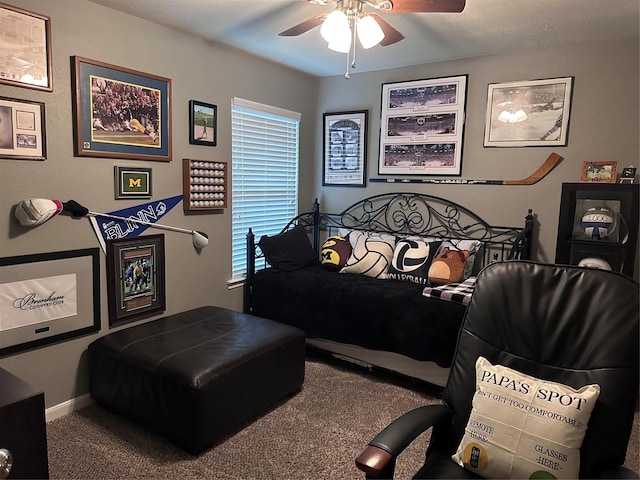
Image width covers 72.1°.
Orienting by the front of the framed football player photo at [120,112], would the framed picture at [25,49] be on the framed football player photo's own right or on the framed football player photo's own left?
on the framed football player photo's own right

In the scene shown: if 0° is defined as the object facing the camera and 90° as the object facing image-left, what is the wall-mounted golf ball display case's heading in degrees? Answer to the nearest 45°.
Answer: approximately 315°

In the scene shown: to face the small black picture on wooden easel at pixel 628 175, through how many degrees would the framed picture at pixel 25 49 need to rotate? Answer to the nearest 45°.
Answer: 0° — it already faces it

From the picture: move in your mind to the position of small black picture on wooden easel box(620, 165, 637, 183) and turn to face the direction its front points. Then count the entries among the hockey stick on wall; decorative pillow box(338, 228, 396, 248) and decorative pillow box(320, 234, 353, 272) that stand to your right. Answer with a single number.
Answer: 3

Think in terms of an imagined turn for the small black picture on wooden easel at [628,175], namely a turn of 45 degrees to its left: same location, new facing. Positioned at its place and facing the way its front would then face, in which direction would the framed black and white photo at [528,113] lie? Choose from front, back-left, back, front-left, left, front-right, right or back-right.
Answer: back-right

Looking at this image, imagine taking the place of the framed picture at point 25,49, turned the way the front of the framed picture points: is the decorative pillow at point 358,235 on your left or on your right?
on your left

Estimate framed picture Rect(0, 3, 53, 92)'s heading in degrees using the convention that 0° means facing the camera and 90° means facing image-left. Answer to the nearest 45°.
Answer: approximately 315°

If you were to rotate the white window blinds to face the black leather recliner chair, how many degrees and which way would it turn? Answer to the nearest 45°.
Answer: approximately 45° to its right

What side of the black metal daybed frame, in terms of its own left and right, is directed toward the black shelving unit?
left

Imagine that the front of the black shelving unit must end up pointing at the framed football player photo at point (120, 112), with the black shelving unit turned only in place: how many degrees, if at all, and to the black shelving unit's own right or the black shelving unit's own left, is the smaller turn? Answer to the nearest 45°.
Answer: approximately 45° to the black shelving unit's own right

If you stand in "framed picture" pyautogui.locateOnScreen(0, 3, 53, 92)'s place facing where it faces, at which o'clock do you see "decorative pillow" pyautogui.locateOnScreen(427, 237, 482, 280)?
The decorative pillow is roughly at 11 o'clock from the framed picture.
